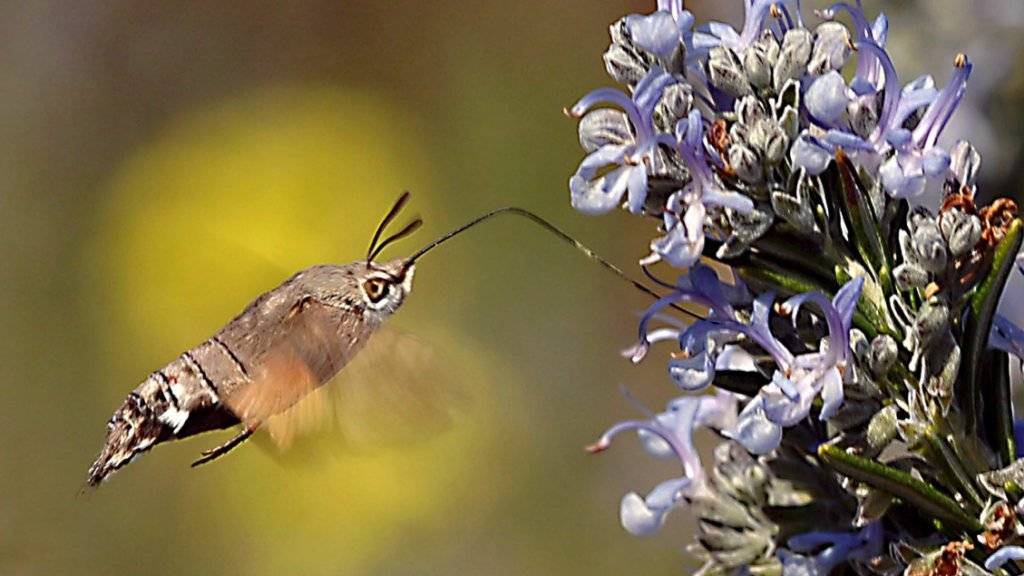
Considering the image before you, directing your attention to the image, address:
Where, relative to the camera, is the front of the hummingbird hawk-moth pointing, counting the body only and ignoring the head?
to the viewer's right

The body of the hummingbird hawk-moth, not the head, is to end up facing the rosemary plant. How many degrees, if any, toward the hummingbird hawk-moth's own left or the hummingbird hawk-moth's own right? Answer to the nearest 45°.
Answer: approximately 45° to the hummingbird hawk-moth's own right
